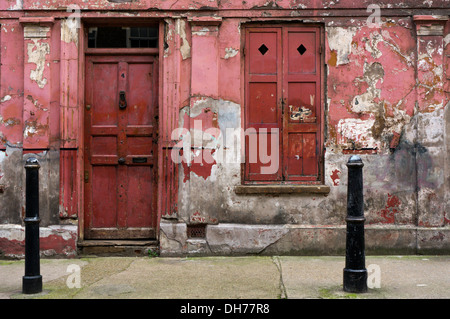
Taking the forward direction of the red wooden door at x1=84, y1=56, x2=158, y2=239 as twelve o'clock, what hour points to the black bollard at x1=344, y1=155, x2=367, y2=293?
The black bollard is roughly at 11 o'clock from the red wooden door.

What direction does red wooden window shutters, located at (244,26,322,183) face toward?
toward the camera

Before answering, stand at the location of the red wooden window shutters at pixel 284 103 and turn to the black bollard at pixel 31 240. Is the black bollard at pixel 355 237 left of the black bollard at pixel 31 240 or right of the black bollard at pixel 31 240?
left

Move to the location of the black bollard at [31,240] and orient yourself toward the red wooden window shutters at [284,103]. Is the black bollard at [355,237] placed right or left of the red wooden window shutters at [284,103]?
right
